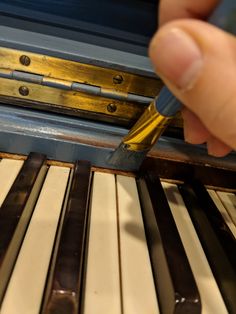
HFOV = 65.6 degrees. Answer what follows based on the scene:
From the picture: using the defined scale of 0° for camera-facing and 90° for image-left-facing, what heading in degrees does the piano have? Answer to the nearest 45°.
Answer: approximately 0°
